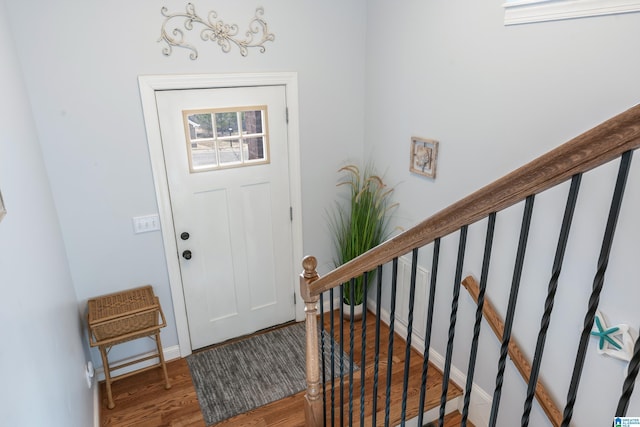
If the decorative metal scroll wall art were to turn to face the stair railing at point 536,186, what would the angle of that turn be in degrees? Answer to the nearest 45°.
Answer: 0° — it already faces it

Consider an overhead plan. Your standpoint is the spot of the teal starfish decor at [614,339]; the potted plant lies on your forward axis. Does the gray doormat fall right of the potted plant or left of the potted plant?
left

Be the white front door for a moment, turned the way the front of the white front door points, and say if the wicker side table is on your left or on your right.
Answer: on your right

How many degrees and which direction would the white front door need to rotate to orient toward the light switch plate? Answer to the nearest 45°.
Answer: approximately 90° to its right

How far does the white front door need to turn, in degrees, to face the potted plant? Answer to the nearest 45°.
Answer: approximately 90° to its left

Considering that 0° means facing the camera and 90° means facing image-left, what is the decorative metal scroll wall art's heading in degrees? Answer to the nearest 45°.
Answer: approximately 0°
